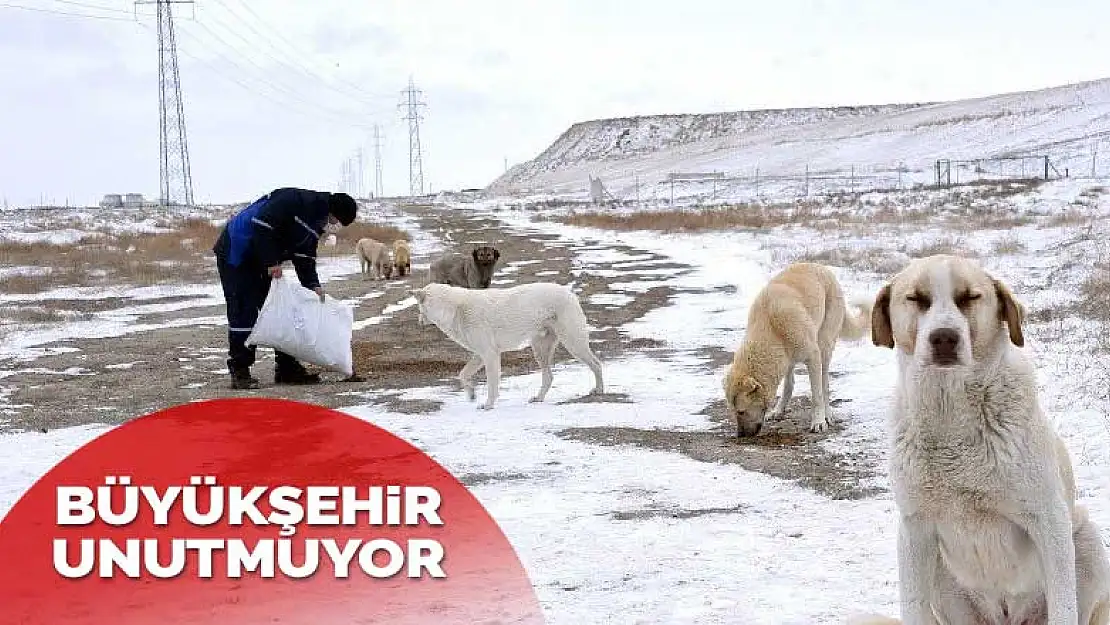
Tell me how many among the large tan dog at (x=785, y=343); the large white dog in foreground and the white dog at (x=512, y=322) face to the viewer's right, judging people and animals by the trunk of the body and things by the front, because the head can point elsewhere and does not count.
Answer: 0

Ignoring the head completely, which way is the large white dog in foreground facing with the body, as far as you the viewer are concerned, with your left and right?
facing the viewer

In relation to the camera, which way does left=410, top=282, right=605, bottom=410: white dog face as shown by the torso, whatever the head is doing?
to the viewer's left

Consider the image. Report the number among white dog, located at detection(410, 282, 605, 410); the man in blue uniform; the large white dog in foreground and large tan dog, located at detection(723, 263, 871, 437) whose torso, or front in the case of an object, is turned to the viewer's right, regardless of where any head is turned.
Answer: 1

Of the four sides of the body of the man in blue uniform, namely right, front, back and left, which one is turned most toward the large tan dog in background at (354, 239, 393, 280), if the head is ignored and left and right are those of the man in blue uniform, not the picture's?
left

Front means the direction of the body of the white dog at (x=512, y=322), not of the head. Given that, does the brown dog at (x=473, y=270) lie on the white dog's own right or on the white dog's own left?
on the white dog's own right

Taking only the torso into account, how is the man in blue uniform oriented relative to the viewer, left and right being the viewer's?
facing to the right of the viewer

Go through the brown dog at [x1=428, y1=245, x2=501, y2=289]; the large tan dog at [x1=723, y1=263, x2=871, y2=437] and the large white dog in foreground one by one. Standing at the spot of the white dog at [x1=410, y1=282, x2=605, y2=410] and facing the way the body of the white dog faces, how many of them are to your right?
1

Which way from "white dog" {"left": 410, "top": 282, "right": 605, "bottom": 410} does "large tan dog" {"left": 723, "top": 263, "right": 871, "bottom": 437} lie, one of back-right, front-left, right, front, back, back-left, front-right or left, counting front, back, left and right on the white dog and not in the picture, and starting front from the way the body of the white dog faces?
back-left

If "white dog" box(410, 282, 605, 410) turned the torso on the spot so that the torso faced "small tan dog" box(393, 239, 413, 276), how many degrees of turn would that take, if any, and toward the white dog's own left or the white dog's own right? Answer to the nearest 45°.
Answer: approximately 90° to the white dog's own right

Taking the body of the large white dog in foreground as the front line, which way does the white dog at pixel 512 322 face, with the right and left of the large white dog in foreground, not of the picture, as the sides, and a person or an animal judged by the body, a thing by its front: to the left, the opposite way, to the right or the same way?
to the right

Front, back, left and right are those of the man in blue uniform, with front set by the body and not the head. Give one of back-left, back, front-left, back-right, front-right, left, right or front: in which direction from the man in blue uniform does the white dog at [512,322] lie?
front-right
